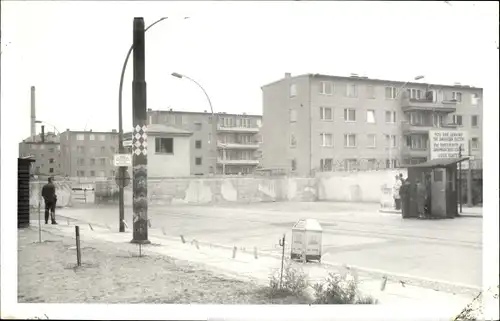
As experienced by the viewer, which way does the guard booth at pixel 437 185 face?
facing the viewer and to the left of the viewer

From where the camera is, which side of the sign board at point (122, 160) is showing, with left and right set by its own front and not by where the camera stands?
front

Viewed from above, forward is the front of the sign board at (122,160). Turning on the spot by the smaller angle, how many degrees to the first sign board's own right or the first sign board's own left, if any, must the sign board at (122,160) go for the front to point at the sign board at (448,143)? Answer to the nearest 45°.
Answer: approximately 90° to the first sign board's own left

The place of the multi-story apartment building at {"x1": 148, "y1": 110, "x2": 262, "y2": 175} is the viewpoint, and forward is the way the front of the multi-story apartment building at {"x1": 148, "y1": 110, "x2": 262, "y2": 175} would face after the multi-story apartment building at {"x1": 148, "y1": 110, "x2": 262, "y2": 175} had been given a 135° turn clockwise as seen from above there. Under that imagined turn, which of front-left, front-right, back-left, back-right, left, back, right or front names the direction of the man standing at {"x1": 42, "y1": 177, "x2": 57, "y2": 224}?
back-left

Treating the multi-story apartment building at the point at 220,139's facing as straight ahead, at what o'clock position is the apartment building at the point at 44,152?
The apartment building is roughly at 3 o'clock from the multi-story apartment building.

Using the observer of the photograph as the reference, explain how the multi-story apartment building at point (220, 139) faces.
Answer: facing the viewer

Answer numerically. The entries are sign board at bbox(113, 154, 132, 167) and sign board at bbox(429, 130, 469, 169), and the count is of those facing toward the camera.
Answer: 2
